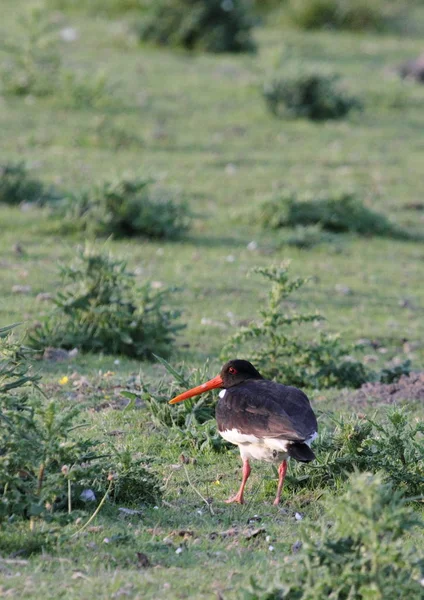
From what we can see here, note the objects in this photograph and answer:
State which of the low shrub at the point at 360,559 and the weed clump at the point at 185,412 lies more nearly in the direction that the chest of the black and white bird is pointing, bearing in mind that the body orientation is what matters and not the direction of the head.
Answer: the weed clump

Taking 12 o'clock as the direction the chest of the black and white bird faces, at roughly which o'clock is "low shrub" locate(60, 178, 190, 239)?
The low shrub is roughly at 1 o'clock from the black and white bird.

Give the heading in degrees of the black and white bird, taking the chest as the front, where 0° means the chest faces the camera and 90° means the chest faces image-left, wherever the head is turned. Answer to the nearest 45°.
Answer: approximately 135°

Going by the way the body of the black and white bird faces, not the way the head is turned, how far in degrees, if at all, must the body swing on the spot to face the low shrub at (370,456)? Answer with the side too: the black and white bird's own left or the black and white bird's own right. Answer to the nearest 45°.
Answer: approximately 135° to the black and white bird's own right

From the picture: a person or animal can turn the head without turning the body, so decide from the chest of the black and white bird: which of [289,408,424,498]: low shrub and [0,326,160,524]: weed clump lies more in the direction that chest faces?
the weed clump

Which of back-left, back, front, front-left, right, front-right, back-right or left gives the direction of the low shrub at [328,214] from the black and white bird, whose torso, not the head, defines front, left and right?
front-right

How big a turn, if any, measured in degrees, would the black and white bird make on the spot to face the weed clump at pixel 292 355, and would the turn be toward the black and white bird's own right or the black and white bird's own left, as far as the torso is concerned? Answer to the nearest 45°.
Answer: approximately 45° to the black and white bird's own right

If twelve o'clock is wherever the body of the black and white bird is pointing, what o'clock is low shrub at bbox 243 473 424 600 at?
The low shrub is roughly at 7 o'clock from the black and white bird.
